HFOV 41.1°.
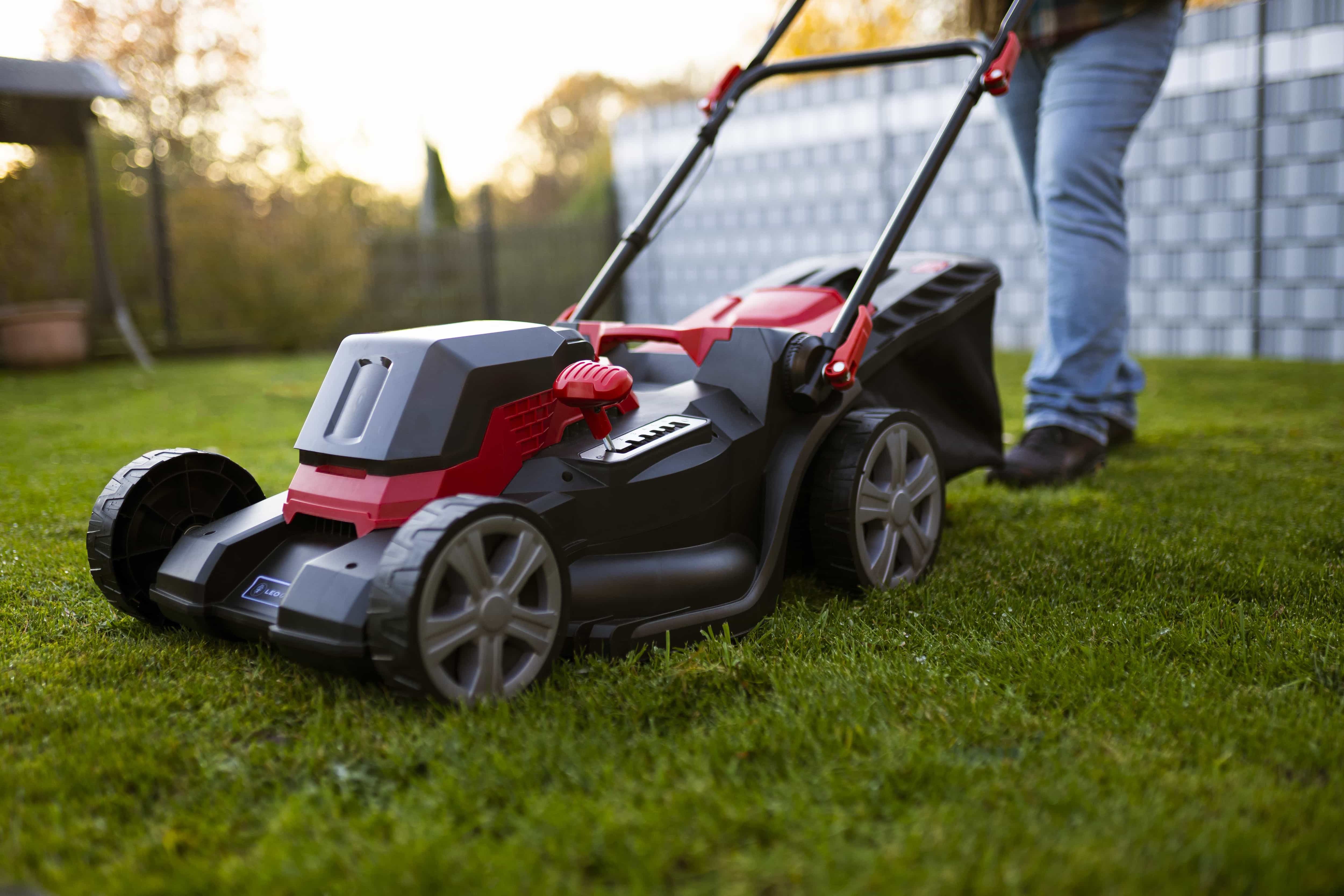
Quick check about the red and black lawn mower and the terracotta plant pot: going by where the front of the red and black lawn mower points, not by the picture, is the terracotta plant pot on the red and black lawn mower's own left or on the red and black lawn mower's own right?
on the red and black lawn mower's own right

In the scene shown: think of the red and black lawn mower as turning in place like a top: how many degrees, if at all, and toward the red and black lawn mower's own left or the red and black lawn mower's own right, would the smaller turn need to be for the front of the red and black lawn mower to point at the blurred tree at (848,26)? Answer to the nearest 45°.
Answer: approximately 135° to the red and black lawn mower's own right

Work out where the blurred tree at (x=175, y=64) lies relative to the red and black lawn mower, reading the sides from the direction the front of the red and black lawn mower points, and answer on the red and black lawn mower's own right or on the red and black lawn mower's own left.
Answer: on the red and black lawn mower's own right

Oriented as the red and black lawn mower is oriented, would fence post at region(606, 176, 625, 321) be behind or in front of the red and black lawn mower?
behind

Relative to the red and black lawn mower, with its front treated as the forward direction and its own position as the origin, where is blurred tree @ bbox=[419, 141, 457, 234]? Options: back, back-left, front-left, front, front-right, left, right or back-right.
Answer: back-right

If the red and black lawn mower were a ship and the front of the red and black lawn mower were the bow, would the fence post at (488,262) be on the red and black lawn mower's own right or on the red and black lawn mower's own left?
on the red and black lawn mower's own right

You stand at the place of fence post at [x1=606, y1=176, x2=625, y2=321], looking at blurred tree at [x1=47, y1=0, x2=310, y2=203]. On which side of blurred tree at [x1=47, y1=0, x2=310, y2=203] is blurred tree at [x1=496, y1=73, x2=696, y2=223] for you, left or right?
right

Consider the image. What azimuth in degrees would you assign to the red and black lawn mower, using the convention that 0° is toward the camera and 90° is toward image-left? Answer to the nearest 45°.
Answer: approximately 45°

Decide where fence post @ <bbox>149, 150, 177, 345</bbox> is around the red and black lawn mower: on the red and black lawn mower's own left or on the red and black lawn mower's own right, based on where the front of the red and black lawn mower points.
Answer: on the red and black lawn mower's own right

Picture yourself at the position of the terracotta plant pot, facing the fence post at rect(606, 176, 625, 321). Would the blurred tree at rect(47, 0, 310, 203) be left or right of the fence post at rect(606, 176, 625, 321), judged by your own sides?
left

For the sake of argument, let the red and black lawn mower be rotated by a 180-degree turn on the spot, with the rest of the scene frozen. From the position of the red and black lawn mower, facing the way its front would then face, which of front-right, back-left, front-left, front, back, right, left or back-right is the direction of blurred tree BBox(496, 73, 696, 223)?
front-left
